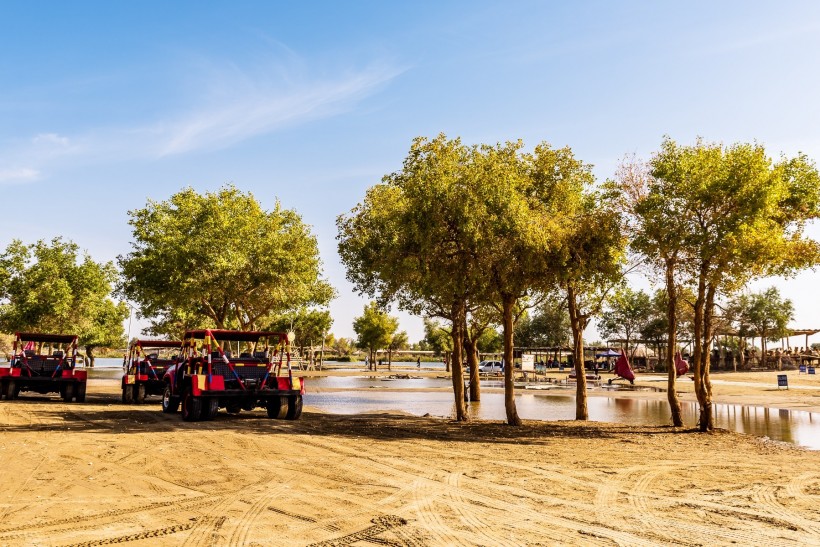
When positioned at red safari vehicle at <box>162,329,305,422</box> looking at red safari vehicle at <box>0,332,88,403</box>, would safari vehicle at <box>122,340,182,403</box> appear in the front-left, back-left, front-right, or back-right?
front-right

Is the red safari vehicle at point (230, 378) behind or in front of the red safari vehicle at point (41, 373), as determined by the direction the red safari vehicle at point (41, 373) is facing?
behind

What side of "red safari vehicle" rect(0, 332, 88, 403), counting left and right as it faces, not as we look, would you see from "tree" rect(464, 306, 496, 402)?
right

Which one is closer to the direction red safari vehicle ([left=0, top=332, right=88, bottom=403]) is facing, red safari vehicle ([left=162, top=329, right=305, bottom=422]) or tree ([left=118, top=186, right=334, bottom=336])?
the tree

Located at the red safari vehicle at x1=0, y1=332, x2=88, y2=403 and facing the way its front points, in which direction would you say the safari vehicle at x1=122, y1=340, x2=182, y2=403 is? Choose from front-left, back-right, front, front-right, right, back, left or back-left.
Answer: right

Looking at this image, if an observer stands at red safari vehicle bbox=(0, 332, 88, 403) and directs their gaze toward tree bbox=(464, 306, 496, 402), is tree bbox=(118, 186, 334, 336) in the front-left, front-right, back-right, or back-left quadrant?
front-left

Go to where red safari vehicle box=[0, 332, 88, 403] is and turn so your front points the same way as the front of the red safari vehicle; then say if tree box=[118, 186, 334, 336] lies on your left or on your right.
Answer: on your right

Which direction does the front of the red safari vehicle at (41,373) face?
away from the camera

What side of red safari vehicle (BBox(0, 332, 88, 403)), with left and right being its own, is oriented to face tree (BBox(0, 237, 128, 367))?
front

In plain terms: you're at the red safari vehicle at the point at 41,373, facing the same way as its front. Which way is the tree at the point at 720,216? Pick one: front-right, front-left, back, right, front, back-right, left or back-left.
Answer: back-right
